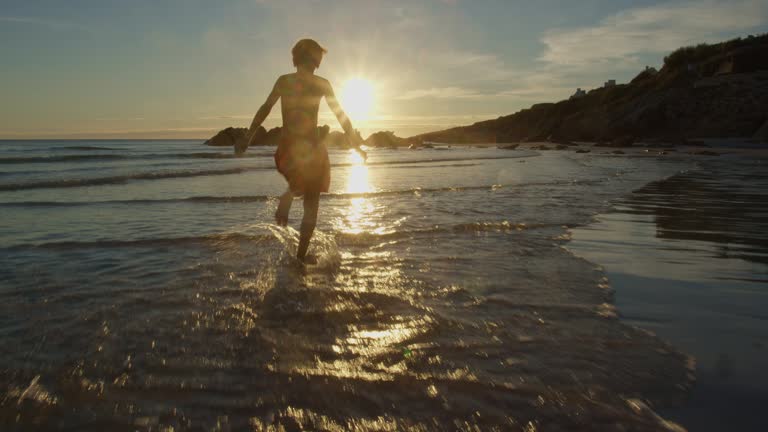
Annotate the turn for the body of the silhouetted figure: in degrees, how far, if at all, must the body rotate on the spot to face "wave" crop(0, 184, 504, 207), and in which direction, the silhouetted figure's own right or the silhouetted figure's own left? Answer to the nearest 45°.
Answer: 0° — they already face it

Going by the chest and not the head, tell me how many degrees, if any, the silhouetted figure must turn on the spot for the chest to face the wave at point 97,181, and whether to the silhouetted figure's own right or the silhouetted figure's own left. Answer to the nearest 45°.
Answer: approximately 45° to the silhouetted figure's own left

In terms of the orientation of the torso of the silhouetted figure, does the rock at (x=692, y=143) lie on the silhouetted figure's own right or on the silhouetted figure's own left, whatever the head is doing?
on the silhouetted figure's own right

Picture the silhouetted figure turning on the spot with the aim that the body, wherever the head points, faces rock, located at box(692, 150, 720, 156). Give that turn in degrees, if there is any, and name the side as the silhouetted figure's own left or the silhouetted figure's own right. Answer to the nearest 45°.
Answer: approximately 45° to the silhouetted figure's own right

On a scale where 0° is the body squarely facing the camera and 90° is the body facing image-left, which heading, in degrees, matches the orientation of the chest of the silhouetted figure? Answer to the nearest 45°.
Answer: approximately 180°

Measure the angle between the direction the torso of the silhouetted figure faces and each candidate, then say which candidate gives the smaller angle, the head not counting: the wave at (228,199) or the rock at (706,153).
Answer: the wave
